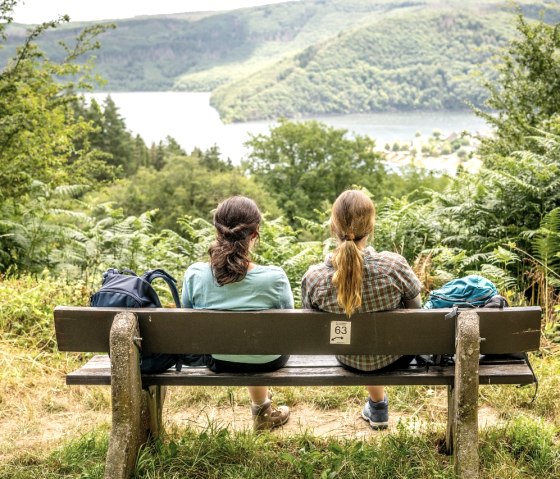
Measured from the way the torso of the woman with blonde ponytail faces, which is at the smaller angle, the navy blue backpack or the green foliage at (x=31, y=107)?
the green foliage

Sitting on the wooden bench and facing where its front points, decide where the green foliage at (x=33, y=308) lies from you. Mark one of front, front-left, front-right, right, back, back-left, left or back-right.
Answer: front-left

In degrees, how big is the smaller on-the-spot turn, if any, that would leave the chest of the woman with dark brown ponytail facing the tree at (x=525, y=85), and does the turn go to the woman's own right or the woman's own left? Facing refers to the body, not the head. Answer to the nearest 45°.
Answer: approximately 45° to the woman's own right

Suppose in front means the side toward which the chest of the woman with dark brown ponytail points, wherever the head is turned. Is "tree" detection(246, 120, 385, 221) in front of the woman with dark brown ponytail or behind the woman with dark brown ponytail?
in front

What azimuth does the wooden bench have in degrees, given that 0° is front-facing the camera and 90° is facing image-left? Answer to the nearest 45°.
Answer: approximately 180°

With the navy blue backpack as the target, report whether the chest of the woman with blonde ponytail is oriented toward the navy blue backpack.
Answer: no

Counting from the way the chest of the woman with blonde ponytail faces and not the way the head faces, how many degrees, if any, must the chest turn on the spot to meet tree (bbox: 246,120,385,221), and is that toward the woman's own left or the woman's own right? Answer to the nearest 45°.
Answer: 0° — they already face it

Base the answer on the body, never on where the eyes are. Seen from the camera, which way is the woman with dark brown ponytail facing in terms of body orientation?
away from the camera

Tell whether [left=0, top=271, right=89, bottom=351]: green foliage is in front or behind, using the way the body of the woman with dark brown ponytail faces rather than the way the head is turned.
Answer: in front

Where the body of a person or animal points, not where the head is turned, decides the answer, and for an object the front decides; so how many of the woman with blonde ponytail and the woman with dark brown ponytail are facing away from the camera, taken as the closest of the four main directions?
2

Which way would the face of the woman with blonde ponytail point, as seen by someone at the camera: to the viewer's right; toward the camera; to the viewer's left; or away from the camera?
away from the camera

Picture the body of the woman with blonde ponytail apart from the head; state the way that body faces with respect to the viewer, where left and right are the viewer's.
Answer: facing away from the viewer

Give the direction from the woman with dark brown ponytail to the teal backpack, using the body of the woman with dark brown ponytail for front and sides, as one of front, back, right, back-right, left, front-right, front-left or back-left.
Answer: right

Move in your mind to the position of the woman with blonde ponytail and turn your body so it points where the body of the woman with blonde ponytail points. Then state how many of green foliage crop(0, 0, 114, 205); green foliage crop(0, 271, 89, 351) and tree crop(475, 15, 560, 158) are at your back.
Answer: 0
